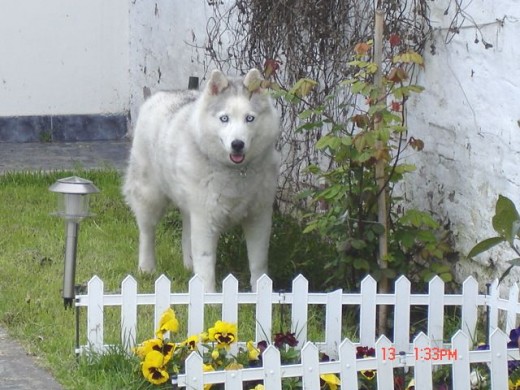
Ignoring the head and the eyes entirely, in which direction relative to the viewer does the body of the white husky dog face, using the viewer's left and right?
facing the viewer and to the right of the viewer

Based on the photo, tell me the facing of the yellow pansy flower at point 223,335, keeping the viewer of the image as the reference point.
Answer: facing the viewer

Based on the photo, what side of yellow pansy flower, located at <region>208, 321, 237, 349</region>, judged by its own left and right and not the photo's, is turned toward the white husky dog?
back

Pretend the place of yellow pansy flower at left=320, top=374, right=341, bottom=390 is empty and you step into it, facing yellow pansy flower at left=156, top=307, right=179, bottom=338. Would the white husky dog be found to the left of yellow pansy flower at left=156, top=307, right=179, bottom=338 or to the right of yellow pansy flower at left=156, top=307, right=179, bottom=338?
right
